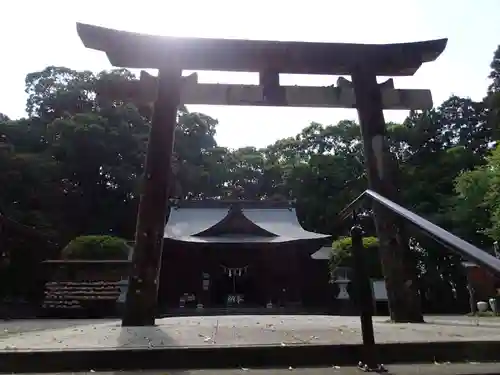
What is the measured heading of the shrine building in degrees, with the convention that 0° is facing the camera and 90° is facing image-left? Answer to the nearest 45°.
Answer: approximately 0°

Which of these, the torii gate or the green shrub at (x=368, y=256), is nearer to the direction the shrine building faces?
the torii gate

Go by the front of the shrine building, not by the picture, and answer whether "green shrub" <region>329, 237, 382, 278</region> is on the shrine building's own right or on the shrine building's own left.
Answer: on the shrine building's own left

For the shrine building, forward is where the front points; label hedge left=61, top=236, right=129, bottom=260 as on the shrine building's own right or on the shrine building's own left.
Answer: on the shrine building's own right

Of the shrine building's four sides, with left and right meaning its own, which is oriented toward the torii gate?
front

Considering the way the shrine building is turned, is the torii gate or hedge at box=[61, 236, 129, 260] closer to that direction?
the torii gate
